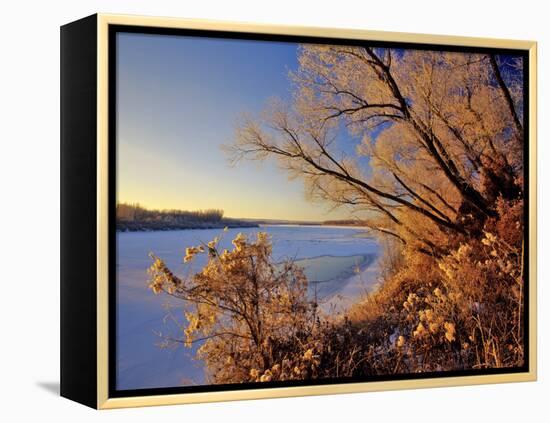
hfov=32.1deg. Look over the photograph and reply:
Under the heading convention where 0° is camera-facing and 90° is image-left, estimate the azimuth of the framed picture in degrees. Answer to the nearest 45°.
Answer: approximately 315°
